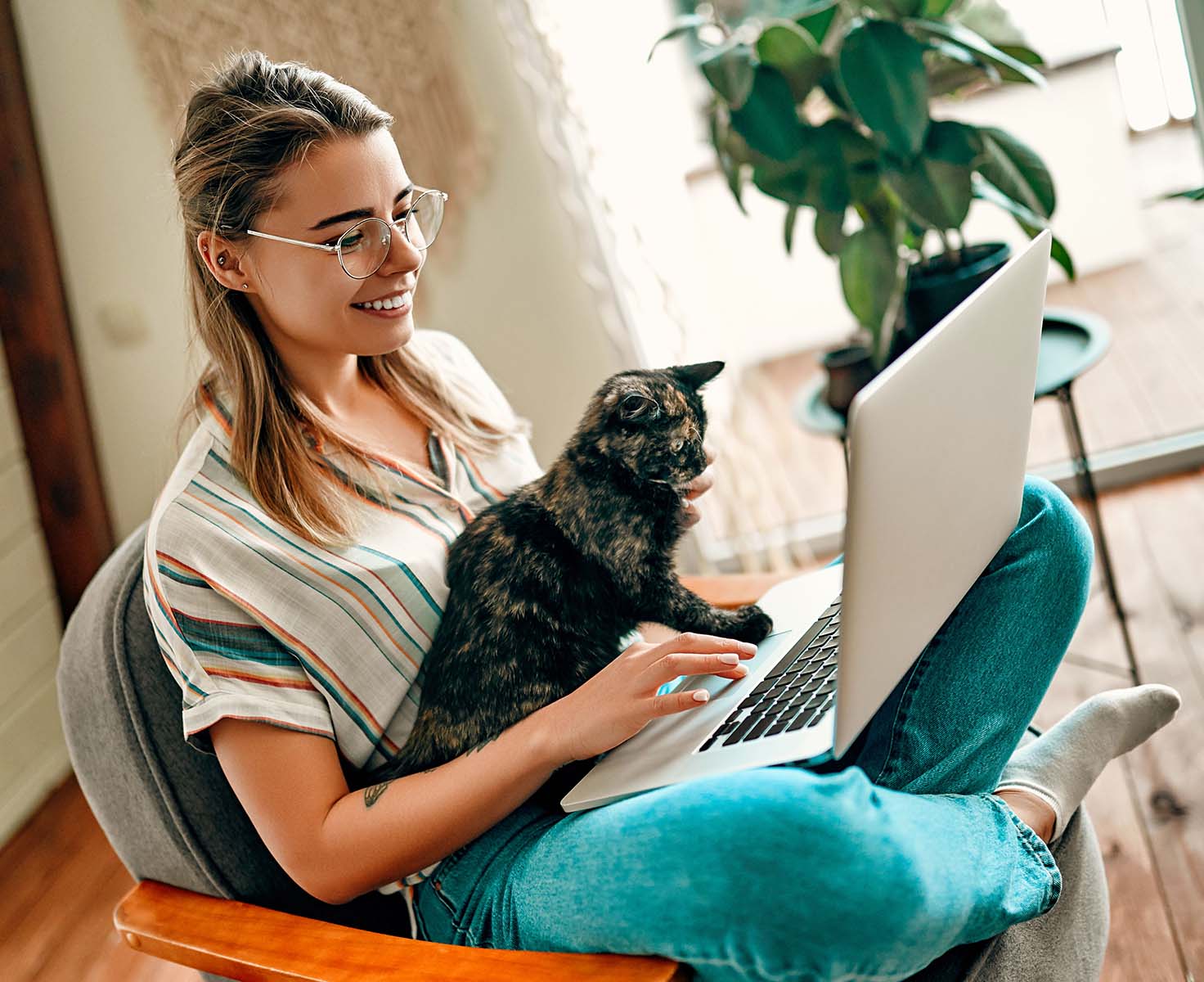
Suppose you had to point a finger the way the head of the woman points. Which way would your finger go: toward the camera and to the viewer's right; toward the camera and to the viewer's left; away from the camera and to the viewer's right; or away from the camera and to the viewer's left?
toward the camera and to the viewer's right

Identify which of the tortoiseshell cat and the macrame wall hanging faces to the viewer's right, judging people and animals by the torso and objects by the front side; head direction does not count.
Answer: the tortoiseshell cat

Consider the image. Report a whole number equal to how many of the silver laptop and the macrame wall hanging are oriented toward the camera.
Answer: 1

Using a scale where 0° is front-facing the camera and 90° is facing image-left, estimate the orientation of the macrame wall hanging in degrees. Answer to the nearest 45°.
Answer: approximately 0°

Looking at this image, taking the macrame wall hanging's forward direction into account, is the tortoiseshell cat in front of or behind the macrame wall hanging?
in front

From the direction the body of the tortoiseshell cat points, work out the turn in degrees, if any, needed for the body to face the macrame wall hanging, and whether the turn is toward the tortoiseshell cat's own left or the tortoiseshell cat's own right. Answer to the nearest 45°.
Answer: approximately 90° to the tortoiseshell cat's own left

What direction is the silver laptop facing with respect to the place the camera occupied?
facing away from the viewer and to the left of the viewer

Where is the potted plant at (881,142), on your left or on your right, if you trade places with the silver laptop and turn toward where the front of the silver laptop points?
on your right

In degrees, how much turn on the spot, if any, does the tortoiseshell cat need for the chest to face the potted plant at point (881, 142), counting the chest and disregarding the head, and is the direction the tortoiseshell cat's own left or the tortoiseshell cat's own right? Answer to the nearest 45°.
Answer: approximately 45° to the tortoiseshell cat's own left

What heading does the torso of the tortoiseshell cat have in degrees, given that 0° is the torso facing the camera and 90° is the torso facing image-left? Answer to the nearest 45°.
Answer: approximately 270°

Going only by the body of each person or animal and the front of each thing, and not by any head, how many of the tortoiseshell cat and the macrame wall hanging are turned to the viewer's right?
1

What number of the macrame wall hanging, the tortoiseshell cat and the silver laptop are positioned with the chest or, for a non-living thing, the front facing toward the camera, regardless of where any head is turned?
1

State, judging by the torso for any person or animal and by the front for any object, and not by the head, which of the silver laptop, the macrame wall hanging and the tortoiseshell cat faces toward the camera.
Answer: the macrame wall hanging

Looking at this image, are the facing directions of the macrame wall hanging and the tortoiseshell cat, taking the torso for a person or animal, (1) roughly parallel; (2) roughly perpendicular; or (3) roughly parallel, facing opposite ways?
roughly perpendicular

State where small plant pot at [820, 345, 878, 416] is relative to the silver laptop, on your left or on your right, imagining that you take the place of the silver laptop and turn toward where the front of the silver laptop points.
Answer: on your right

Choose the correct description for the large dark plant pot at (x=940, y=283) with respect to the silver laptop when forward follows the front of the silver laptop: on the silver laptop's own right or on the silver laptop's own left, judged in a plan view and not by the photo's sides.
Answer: on the silver laptop's own right

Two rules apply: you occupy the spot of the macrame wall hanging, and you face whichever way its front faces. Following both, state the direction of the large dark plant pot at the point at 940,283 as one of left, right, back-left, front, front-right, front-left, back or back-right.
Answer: front-left
